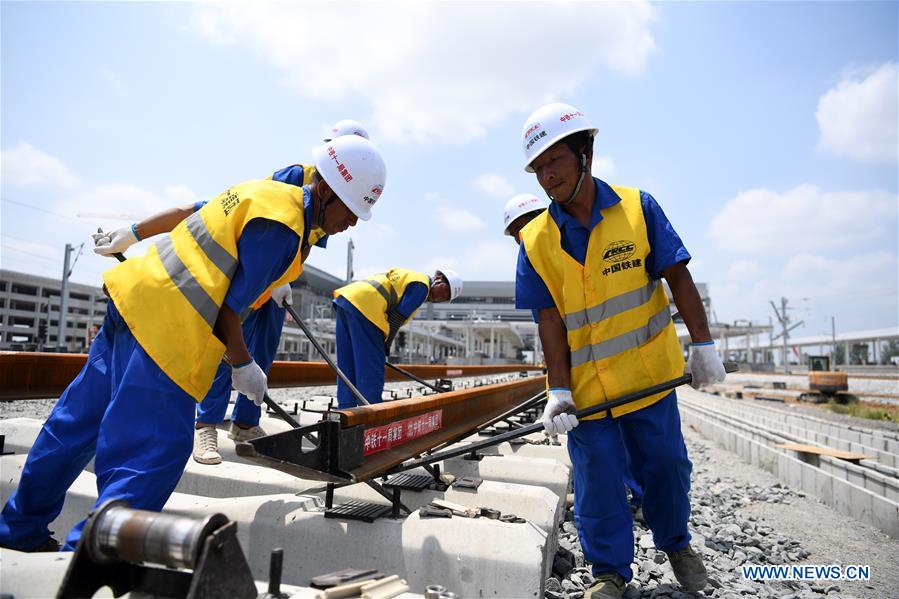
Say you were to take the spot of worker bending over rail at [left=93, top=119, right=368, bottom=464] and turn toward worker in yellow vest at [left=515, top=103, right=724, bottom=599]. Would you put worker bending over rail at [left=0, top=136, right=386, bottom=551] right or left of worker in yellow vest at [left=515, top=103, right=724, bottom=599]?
right

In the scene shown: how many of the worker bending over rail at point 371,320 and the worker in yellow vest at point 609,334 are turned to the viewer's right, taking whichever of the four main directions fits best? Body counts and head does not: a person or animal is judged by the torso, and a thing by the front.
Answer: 1

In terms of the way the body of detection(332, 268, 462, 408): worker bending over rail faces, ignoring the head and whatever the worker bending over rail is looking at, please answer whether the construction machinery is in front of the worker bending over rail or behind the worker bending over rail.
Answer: in front

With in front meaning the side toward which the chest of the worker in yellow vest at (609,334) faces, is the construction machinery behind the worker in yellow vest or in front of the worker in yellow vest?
behind

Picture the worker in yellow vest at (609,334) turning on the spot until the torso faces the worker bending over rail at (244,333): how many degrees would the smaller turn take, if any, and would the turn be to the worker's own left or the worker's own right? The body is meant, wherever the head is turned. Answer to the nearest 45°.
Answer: approximately 45° to the worker's own right

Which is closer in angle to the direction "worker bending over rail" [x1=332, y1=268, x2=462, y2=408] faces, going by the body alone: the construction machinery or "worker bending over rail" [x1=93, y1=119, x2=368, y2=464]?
the construction machinery

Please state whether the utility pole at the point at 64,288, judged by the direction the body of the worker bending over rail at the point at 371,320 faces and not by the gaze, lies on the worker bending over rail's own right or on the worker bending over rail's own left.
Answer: on the worker bending over rail's own left

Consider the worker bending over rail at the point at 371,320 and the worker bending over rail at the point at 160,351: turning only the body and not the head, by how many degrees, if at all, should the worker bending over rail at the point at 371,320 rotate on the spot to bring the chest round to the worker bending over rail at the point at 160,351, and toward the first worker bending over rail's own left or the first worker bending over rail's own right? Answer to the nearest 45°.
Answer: approximately 90° to the first worker bending over rail's own right

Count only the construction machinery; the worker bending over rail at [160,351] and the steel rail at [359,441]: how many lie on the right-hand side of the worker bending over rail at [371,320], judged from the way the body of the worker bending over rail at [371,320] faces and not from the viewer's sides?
2

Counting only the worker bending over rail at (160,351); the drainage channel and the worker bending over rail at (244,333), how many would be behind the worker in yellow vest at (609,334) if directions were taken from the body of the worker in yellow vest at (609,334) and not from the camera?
1

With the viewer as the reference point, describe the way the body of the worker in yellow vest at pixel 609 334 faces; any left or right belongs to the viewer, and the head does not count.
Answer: facing the viewer and to the left of the viewer

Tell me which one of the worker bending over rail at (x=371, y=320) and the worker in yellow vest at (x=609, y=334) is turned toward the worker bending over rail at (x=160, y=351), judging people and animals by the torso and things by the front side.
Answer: the worker in yellow vest

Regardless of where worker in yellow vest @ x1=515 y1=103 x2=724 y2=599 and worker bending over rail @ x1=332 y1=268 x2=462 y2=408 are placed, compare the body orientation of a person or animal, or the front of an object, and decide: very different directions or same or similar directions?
very different directions

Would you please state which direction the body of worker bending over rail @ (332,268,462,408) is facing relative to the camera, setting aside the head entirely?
to the viewer's right

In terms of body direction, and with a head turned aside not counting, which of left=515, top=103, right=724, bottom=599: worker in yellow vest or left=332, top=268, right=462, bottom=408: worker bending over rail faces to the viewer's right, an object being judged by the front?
the worker bending over rail

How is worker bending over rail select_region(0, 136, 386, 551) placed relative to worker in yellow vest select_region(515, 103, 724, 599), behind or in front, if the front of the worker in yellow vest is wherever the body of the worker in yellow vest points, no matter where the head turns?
in front

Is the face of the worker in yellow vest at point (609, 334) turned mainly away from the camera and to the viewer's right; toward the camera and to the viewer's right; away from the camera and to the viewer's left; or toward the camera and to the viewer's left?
toward the camera and to the viewer's left
